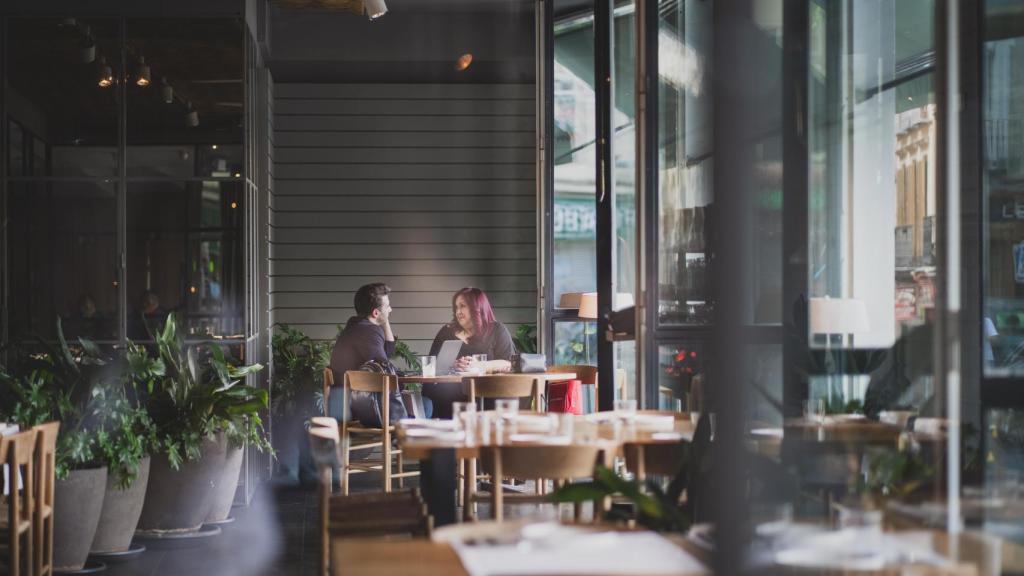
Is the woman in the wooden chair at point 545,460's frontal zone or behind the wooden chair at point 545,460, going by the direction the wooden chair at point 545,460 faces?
frontal zone

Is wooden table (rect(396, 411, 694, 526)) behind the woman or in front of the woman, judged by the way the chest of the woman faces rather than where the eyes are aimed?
in front

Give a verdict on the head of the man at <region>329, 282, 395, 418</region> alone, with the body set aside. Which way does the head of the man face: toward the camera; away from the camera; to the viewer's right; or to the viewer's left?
to the viewer's right

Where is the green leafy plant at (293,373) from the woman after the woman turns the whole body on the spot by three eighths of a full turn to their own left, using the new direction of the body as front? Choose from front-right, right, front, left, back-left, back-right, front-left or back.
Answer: back-left

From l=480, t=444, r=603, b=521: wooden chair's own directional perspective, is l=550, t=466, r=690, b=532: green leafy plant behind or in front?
behind

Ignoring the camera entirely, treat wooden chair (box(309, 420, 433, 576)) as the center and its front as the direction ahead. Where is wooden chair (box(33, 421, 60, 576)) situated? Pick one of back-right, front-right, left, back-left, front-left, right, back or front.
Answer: back-left

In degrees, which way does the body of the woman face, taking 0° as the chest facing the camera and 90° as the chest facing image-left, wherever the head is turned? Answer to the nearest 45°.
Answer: approximately 45°

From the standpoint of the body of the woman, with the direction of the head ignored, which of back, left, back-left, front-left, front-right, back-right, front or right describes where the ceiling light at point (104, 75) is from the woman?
front-right

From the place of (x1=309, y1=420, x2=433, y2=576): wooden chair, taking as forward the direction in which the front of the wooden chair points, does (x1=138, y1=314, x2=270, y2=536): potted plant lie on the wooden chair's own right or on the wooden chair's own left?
on the wooden chair's own left

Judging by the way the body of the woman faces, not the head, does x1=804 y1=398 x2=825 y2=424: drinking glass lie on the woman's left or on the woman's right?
on the woman's left

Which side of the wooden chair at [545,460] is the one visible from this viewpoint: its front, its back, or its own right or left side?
back

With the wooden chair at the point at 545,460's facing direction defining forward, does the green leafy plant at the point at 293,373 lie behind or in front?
in front

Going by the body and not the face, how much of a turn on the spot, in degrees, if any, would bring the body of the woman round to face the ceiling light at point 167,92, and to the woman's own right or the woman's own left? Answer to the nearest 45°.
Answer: approximately 45° to the woman's own right

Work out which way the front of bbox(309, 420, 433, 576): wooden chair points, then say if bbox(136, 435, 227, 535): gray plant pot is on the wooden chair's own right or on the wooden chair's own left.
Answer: on the wooden chair's own left

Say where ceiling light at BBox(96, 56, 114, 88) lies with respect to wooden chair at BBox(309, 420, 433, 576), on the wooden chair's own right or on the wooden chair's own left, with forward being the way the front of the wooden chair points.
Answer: on the wooden chair's own left
